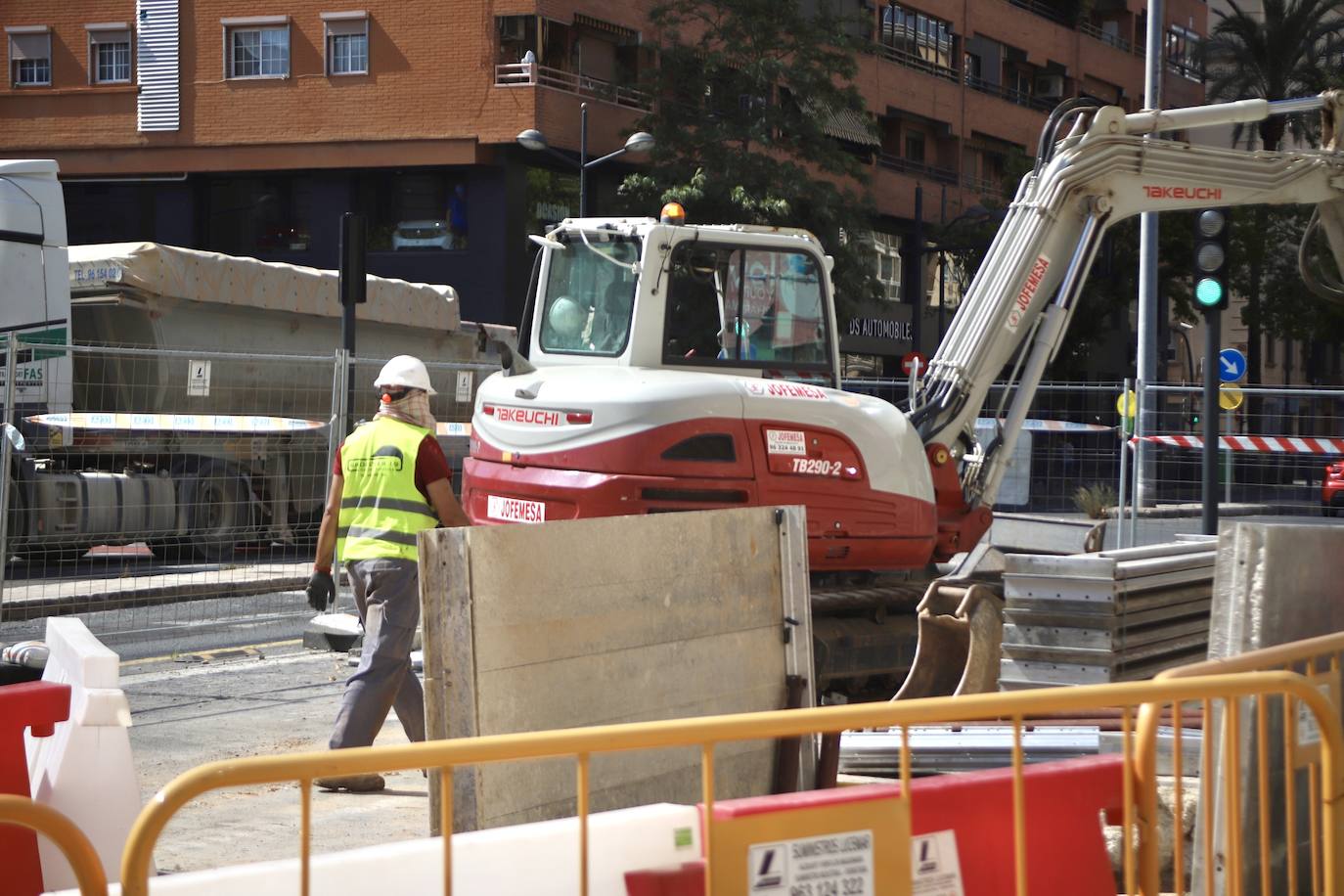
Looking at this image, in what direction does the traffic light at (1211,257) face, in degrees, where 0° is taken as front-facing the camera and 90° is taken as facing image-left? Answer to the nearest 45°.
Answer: approximately 0°

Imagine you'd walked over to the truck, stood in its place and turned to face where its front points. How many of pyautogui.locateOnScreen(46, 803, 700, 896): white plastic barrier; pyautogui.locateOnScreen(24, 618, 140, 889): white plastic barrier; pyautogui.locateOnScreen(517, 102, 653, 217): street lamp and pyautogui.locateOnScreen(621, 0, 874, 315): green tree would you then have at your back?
2

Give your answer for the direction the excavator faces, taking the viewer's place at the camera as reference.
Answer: facing away from the viewer and to the right of the viewer

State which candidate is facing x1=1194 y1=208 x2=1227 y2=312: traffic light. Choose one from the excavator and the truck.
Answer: the excavator

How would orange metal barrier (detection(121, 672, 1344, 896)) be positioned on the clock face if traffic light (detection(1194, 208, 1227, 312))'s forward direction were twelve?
The orange metal barrier is roughly at 12 o'clock from the traffic light.

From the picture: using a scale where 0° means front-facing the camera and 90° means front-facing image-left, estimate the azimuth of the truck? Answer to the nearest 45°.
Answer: approximately 45°

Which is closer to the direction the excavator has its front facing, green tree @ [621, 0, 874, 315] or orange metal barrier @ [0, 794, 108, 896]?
the green tree

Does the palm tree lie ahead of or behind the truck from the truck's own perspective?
behind

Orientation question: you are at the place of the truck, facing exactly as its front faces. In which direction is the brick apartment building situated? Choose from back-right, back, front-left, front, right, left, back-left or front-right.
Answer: back-right

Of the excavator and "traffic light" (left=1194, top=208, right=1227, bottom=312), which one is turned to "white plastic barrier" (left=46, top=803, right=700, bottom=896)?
the traffic light

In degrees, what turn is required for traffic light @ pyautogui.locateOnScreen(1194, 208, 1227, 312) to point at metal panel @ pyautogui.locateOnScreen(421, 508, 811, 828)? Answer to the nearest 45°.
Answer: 0° — it already faces it

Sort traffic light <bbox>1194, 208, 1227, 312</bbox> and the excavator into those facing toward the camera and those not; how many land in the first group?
1

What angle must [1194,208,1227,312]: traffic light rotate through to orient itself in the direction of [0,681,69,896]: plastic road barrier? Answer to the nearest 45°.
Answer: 0° — it already faces it

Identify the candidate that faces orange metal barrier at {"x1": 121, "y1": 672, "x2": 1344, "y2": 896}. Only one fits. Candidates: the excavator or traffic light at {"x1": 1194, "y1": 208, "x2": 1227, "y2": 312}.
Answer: the traffic light
